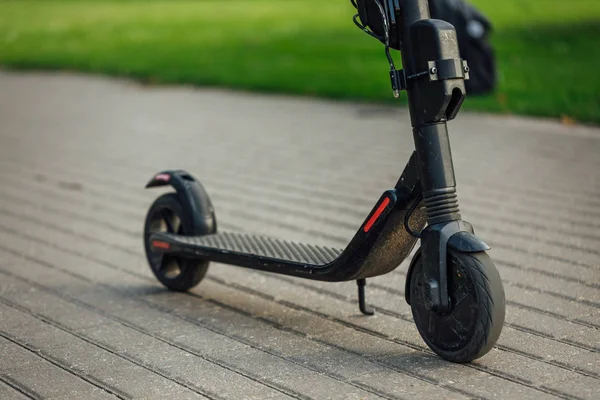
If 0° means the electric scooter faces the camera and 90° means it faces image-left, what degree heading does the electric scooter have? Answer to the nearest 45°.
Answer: approximately 315°

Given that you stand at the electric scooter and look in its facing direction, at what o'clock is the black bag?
The black bag is roughly at 8 o'clock from the electric scooter.
